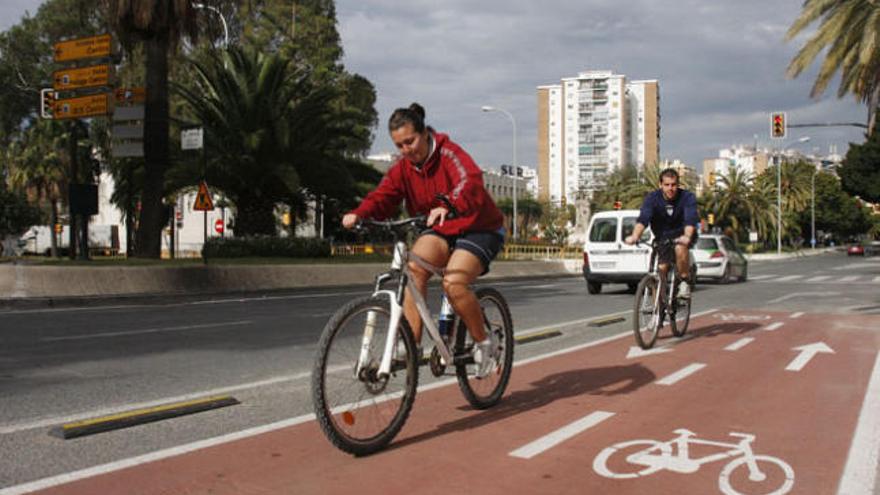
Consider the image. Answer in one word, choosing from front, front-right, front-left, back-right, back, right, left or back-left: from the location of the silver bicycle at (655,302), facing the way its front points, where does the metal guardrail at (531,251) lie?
back-right

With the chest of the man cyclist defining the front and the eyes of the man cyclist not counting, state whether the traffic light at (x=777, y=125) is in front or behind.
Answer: behind

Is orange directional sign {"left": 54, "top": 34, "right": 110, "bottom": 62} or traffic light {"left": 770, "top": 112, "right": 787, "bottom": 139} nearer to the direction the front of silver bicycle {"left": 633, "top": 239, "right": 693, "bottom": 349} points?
the orange directional sign

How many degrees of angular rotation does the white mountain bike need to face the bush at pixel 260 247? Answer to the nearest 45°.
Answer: approximately 135° to its right

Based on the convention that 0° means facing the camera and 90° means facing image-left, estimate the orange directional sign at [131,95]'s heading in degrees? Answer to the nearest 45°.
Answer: approximately 0°

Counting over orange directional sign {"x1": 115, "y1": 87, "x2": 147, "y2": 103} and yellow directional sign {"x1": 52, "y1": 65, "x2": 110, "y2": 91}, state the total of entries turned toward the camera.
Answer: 2

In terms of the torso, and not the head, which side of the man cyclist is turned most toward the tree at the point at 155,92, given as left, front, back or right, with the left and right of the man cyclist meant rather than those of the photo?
right

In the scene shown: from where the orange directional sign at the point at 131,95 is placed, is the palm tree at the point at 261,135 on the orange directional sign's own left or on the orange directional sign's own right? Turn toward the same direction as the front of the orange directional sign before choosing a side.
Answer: on the orange directional sign's own left

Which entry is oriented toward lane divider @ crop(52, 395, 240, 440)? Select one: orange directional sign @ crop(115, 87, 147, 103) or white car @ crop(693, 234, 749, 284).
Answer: the orange directional sign

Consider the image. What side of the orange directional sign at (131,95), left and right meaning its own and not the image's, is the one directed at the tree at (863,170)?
left
